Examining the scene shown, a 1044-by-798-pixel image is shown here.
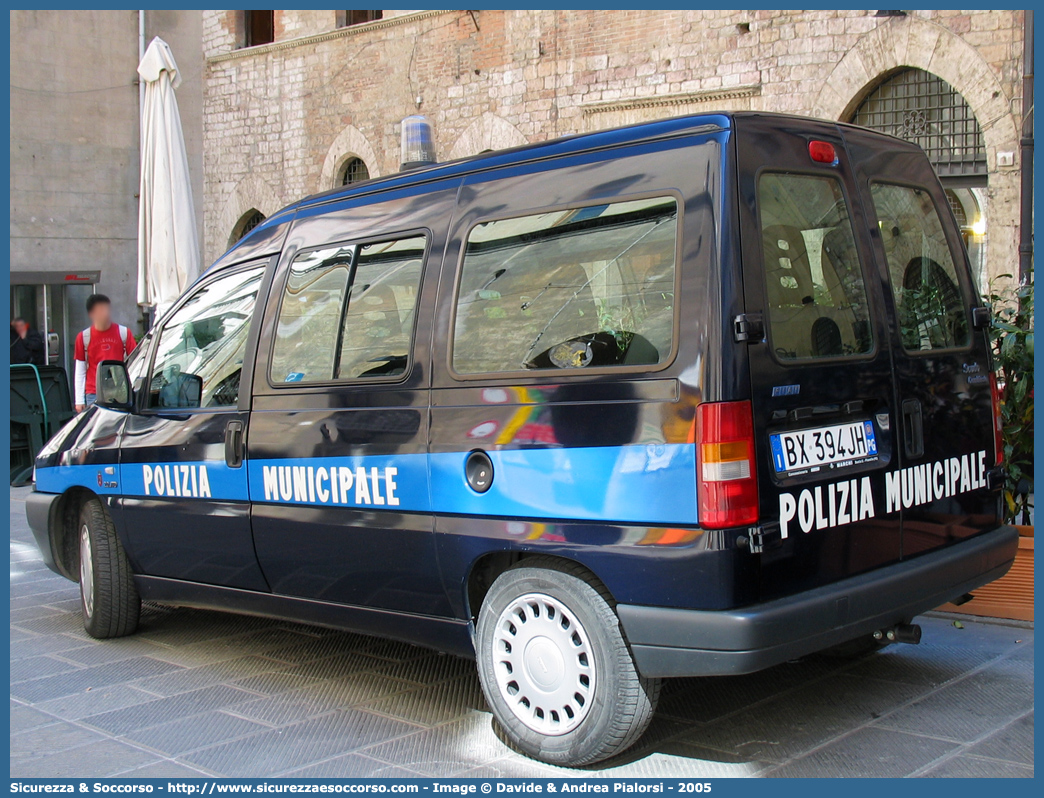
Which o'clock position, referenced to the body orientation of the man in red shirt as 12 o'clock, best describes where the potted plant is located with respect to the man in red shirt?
The potted plant is roughly at 11 o'clock from the man in red shirt.

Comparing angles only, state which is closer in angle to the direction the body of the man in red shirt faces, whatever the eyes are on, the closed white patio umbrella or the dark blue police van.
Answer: the dark blue police van

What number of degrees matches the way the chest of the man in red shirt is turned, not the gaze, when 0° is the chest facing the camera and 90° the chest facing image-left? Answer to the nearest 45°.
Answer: approximately 0°

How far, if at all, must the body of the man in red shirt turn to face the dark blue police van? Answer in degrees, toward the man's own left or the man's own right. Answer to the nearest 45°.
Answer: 0° — they already face it

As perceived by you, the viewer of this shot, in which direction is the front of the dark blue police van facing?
facing away from the viewer and to the left of the viewer

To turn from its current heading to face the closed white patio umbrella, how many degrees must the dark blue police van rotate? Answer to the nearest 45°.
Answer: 0° — it already faces it

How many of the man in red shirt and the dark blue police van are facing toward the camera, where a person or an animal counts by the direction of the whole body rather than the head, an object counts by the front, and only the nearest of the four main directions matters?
1

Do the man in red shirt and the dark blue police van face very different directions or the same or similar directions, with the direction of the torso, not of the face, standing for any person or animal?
very different directions

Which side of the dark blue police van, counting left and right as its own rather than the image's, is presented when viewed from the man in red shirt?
front
